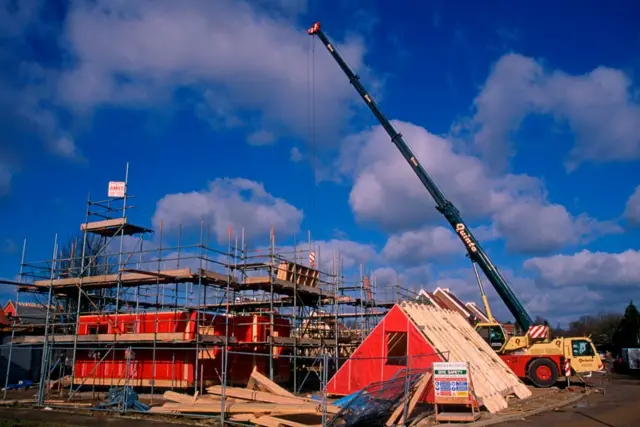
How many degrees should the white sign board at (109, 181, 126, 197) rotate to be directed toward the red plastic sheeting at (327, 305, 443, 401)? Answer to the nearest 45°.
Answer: approximately 45° to its left

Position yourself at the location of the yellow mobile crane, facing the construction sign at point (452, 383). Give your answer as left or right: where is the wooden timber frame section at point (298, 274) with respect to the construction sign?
right

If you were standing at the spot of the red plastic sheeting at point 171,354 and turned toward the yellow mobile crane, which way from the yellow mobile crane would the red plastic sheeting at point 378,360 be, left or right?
right

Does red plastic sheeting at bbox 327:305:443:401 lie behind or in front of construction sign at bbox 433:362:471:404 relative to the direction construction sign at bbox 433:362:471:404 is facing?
behind

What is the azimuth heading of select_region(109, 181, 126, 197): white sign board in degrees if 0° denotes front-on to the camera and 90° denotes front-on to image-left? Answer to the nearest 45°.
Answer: approximately 0°

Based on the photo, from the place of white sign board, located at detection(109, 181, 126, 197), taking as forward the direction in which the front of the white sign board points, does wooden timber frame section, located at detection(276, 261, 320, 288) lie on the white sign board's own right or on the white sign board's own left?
on the white sign board's own left
